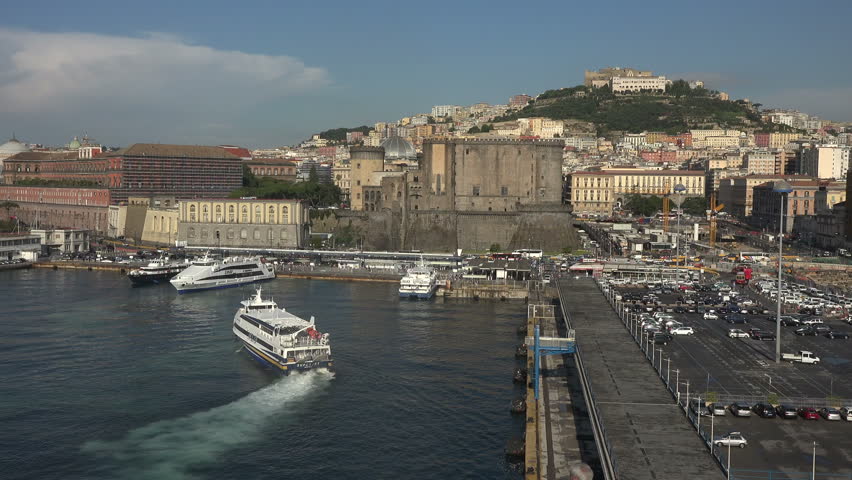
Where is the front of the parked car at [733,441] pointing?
to the viewer's left

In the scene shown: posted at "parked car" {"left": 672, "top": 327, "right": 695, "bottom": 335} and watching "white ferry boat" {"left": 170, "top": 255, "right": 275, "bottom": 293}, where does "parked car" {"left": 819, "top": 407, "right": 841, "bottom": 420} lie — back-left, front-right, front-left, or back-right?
back-left

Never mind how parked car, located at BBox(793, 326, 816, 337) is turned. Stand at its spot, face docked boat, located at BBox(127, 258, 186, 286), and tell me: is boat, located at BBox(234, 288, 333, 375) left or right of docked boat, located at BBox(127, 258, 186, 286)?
left

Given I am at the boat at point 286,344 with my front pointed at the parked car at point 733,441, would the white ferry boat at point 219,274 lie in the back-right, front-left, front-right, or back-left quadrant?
back-left

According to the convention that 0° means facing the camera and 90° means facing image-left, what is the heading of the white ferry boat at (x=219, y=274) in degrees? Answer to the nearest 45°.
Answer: approximately 45°

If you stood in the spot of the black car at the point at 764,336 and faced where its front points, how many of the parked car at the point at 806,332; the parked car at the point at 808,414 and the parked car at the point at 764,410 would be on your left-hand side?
2

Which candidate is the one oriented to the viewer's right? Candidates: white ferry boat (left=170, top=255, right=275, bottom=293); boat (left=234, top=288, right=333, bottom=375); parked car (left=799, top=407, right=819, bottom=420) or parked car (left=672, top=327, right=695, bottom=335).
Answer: parked car (left=672, top=327, right=695, bottom=335)

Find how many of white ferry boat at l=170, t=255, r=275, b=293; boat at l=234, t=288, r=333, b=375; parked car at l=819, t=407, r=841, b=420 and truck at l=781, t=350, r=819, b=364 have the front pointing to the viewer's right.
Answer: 1
